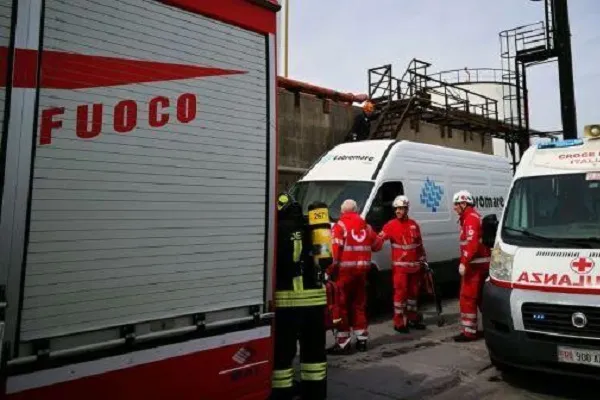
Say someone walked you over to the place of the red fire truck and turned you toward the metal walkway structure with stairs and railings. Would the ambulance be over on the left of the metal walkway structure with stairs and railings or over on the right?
right

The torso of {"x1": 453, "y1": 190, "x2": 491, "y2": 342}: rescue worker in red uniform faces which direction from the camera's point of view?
to the viewer's left

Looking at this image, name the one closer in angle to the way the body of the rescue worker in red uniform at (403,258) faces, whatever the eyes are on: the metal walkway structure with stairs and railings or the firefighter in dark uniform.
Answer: the firefighter in dark uniform

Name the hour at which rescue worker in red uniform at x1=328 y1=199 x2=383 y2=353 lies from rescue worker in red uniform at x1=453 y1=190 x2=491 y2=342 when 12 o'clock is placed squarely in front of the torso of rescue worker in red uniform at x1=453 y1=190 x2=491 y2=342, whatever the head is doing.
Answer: rescue worker in red uniform at x1=328 y1=199 x2=383 y2=353 is roughly at 11 o'clock from rescue worker in red uniform at x1=453 y1=190 x2=491 y2=342.

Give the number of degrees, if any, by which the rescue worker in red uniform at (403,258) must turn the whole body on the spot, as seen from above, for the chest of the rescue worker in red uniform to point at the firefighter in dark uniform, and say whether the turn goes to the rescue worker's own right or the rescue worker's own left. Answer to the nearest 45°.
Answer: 0° — they already face them
